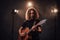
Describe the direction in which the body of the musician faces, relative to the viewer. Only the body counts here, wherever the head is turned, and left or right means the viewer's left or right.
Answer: facing the viewer
